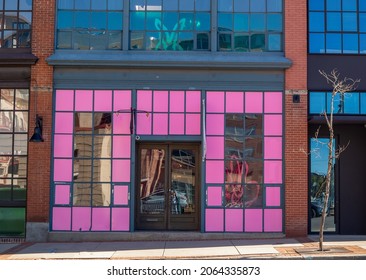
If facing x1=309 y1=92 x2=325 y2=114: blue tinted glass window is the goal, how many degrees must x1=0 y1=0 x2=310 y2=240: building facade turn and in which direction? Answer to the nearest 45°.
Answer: approximately 90° to its left

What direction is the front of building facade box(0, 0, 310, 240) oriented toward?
toward the camera
